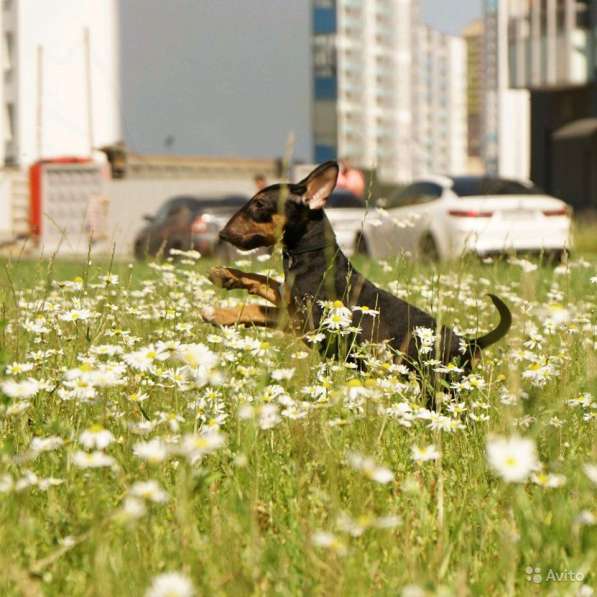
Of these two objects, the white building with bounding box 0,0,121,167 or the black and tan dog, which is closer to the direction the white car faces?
the white building

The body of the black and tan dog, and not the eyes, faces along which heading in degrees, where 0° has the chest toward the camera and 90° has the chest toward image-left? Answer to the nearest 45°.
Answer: approximately 90°

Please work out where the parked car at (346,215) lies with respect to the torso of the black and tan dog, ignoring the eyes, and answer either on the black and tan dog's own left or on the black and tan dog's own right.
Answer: on the black and tan dog's own right

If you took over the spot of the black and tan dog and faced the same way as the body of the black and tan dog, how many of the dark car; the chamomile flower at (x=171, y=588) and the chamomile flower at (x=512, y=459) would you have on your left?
2

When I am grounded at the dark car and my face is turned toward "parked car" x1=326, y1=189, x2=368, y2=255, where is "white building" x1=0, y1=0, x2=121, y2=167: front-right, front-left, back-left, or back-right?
back-left

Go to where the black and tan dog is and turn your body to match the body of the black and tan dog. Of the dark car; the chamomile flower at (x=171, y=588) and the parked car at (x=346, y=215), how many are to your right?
2

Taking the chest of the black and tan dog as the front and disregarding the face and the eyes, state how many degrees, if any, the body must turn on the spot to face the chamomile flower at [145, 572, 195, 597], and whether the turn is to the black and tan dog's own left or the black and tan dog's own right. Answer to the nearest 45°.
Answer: approximately 90° to the black and tan dog's own left

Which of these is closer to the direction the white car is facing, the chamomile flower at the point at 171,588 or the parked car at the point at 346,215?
the parked car

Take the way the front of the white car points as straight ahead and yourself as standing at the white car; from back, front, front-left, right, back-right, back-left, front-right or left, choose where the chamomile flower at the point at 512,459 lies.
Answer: back-left

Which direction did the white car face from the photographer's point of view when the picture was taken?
facing away from the viewer and to the left of the viewer

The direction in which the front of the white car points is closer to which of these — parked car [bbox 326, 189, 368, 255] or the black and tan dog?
the parked car

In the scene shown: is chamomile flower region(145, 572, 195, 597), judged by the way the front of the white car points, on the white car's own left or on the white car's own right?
on the white car's own left
